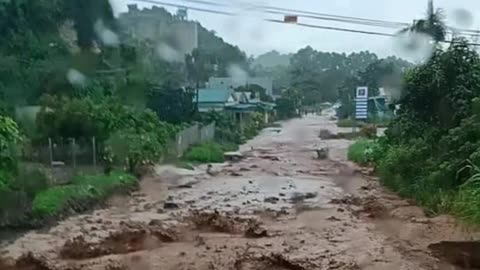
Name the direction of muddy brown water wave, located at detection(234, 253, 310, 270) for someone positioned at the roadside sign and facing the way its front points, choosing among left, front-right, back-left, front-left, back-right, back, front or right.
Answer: front

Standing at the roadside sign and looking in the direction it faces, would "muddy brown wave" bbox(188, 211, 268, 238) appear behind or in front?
in front

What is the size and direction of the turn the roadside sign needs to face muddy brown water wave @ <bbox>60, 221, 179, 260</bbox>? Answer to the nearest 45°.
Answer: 0° — it already faces it

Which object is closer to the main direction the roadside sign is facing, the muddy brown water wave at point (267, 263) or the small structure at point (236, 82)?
the muddy brown water wave

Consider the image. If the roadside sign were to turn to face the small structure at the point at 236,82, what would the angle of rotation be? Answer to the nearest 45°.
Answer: approximately 90° to its right

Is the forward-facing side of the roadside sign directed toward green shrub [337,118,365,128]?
no

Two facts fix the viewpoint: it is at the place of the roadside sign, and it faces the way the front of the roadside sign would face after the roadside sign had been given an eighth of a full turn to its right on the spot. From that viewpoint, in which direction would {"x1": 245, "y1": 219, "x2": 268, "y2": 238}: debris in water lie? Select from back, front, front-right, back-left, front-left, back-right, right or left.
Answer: front-left

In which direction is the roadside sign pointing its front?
toward the camera

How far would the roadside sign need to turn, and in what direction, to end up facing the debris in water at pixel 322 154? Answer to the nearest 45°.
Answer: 0° — it already faces it

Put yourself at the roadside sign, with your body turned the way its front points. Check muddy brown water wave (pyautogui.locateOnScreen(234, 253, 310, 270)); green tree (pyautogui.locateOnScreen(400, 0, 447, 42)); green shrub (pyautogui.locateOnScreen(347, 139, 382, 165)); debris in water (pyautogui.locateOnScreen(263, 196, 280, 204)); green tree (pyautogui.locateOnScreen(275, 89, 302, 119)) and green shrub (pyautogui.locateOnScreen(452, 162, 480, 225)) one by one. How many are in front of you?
5

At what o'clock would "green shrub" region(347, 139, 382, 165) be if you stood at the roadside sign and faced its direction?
The green shrub is roughly at 12 o'clock from the roadside sign.

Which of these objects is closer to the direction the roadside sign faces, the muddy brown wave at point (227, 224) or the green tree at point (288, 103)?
the muddy brown wave

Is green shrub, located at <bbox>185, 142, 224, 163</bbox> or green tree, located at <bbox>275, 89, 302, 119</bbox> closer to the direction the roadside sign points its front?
the green shrub

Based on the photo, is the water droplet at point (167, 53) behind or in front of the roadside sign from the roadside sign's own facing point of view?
in front

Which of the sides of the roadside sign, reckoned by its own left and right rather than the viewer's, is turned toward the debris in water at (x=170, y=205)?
front

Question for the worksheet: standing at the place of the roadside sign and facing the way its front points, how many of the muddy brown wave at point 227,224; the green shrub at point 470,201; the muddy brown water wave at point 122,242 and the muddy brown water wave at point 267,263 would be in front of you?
4
